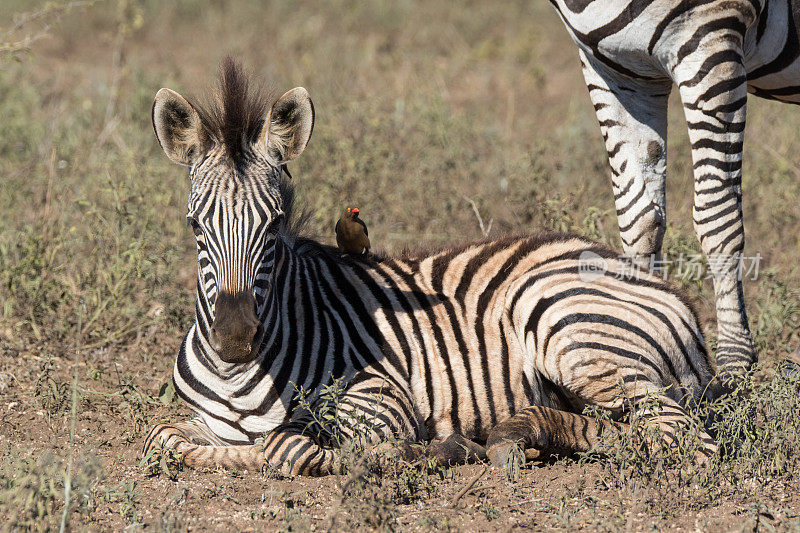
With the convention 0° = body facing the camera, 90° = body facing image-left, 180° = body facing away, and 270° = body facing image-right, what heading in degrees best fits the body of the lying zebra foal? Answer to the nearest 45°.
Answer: approximately 45°

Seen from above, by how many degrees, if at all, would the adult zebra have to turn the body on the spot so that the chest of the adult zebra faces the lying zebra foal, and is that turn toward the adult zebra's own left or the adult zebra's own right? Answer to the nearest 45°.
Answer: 0° — it already faces it
